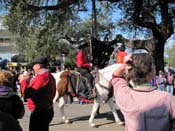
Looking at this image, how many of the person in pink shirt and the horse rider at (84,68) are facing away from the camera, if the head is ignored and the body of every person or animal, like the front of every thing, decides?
1

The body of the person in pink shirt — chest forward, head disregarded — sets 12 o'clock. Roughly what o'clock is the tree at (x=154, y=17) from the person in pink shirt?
The tree is roughly at 12 o'clock from the person in pink shirt.

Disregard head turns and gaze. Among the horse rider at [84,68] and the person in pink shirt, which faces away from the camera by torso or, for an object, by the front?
the person in pink shirt

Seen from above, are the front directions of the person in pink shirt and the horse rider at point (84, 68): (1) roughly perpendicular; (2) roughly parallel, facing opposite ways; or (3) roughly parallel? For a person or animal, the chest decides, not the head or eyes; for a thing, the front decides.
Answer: roughly perpendicular

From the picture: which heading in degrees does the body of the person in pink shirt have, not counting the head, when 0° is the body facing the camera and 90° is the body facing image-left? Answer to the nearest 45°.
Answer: approximately 180°

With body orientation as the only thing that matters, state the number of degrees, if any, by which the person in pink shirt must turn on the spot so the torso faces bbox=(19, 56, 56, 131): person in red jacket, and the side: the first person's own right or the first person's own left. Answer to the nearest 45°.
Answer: approximately 45° to the first person's own left
